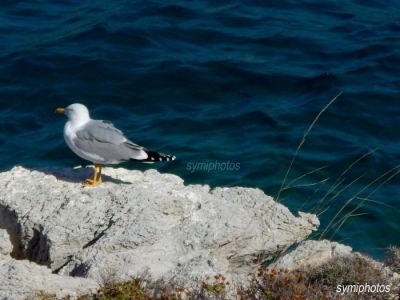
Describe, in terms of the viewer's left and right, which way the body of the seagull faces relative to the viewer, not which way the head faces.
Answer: facing to the left of the viewer

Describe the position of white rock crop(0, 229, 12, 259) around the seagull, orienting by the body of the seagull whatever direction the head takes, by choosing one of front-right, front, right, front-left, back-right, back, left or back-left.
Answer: front-left

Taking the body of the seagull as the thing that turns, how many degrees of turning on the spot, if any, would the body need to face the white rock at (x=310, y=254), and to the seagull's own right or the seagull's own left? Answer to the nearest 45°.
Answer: approximately 135° to the seagull's own left
